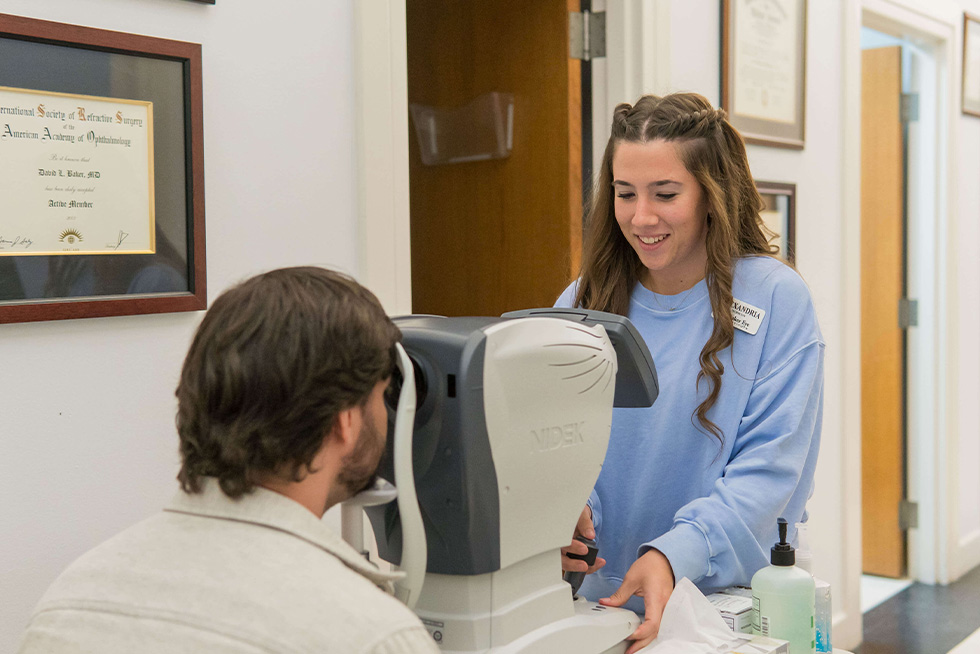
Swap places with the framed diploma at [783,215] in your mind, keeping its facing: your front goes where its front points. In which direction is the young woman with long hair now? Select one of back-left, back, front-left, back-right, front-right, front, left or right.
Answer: front-right

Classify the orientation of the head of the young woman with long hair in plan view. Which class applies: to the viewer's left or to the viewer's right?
to the viewer's left

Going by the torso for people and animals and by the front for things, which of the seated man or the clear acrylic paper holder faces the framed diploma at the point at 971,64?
the seated man

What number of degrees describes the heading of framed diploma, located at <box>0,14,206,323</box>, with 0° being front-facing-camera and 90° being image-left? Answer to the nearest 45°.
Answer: approximately 315°

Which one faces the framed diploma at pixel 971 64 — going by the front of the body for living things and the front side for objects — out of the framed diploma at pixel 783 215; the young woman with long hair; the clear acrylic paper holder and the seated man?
the seated man

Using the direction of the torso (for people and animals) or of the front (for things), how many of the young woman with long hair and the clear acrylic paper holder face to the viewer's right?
0

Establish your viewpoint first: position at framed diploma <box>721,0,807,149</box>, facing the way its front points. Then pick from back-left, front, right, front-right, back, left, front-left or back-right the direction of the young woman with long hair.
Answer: front-right

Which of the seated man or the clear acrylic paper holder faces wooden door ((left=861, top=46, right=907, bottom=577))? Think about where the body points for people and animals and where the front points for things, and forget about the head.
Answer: the seated man

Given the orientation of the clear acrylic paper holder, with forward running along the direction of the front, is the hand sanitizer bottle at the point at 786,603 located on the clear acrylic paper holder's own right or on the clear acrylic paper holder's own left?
on the clear acrylic paper holder's own left

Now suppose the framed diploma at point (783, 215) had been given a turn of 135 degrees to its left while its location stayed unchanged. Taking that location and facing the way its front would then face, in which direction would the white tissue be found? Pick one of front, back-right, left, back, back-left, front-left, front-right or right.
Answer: back

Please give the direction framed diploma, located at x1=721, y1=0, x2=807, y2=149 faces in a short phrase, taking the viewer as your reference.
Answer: facing the viewer and to the right of the viewer

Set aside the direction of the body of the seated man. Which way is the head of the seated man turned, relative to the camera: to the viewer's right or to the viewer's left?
to the viewer's right
